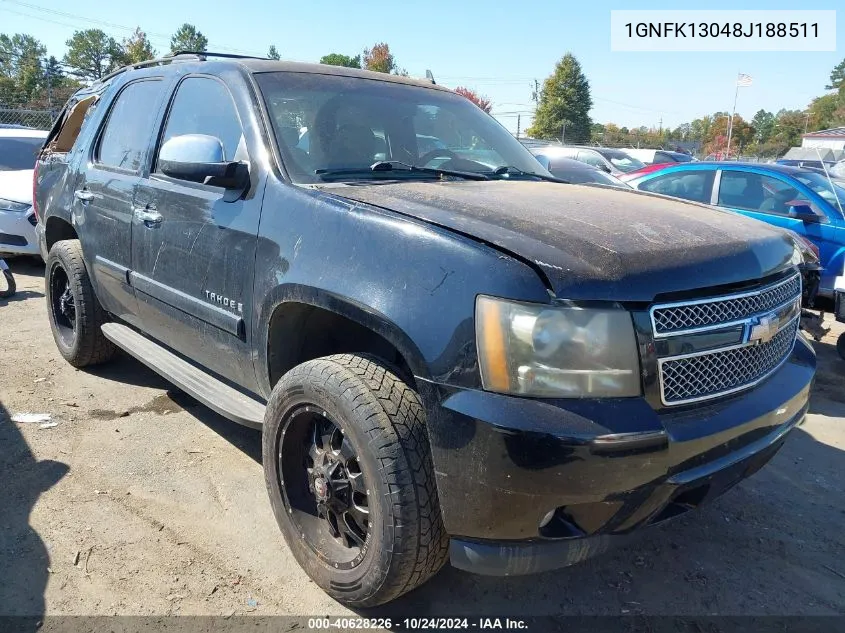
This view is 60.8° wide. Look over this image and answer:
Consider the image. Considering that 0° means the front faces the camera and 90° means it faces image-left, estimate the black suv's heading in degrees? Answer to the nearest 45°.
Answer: approximately 315°

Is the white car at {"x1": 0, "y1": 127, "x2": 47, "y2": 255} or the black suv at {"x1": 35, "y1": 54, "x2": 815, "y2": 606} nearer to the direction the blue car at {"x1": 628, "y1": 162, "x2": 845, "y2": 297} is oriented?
the black suv

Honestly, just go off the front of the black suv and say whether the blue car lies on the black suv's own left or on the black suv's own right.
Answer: on the black suv's own left

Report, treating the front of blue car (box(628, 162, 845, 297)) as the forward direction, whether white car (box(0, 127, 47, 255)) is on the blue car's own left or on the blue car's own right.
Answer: on the blue car's own right

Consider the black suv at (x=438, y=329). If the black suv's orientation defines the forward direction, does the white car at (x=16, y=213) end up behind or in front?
behind

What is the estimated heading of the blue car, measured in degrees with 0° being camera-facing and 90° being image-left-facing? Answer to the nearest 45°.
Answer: approximately 315°
